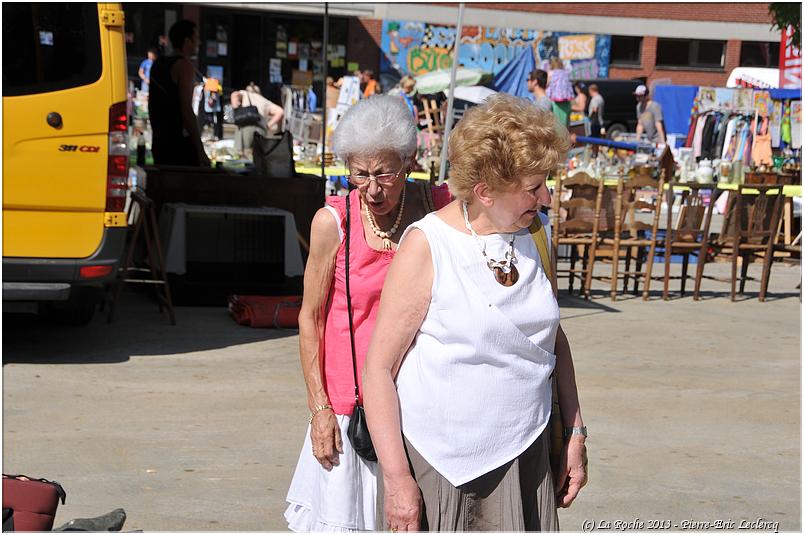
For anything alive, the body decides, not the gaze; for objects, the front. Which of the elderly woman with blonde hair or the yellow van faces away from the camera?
the yellow van

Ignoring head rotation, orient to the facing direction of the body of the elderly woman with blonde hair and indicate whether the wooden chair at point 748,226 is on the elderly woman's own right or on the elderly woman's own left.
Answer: on the elderly woman's own left

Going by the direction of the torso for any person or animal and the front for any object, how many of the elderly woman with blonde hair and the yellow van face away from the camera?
1

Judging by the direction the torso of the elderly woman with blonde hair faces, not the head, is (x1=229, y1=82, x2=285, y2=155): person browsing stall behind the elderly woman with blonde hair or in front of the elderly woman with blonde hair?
behind

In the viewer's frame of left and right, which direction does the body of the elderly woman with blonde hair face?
facing the viewer and to the right of the viewer

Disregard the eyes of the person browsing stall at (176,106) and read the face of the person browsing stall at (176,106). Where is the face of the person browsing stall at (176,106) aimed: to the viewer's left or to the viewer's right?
to the viewer's right

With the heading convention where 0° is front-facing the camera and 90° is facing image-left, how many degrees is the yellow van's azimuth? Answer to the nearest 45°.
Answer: approximately 180°

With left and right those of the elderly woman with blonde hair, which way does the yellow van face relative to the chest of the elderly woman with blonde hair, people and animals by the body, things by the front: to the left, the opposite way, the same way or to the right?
the opposite way

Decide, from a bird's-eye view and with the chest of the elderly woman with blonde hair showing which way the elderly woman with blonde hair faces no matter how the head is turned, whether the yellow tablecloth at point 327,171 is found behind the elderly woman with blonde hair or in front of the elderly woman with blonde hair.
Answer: behind
